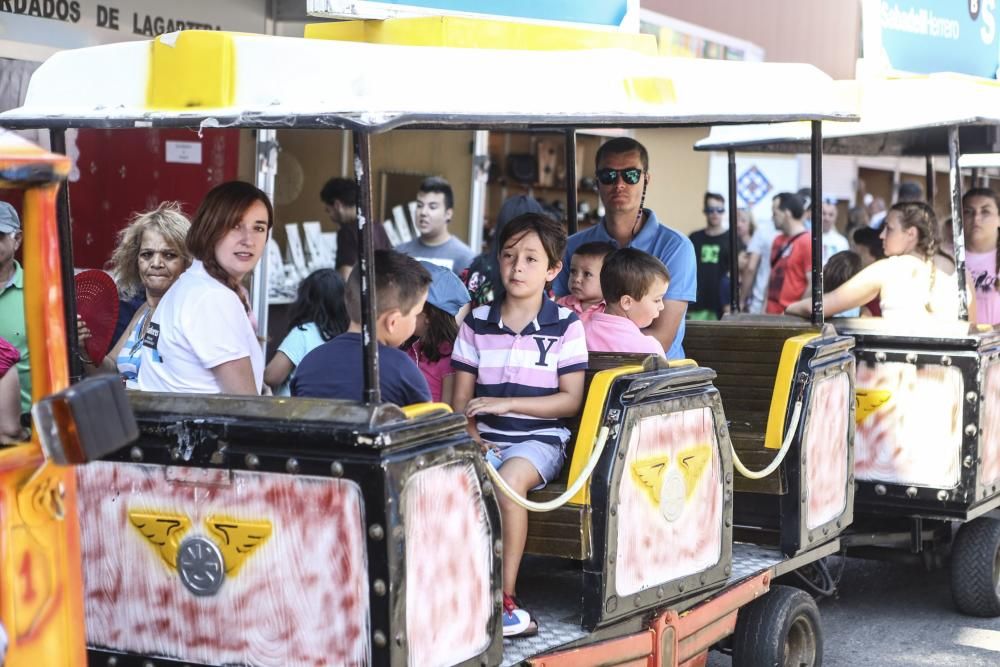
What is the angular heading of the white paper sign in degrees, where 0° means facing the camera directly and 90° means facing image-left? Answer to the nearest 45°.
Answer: approximately 0°

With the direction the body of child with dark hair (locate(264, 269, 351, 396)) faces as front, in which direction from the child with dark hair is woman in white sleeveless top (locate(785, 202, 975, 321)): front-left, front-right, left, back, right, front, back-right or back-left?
front-right

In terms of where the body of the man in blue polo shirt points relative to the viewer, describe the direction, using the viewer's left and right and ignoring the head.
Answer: facing the viewer

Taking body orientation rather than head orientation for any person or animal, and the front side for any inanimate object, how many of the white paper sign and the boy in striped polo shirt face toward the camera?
2

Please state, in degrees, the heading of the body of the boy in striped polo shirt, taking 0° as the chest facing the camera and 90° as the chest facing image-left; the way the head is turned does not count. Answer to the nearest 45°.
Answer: approximately 0°

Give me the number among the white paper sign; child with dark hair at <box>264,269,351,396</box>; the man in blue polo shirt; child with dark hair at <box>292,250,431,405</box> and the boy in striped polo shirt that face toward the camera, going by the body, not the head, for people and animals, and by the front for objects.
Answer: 3

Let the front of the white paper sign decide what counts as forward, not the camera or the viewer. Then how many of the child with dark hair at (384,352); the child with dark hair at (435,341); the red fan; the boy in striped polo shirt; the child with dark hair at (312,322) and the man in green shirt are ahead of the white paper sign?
6

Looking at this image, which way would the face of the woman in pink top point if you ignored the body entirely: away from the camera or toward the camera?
toward the camera

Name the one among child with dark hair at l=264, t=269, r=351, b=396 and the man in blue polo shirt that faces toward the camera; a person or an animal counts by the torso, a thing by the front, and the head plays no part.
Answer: the man in blue polo shirt

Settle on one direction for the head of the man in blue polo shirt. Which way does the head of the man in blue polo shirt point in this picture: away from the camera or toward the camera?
toward the camera
